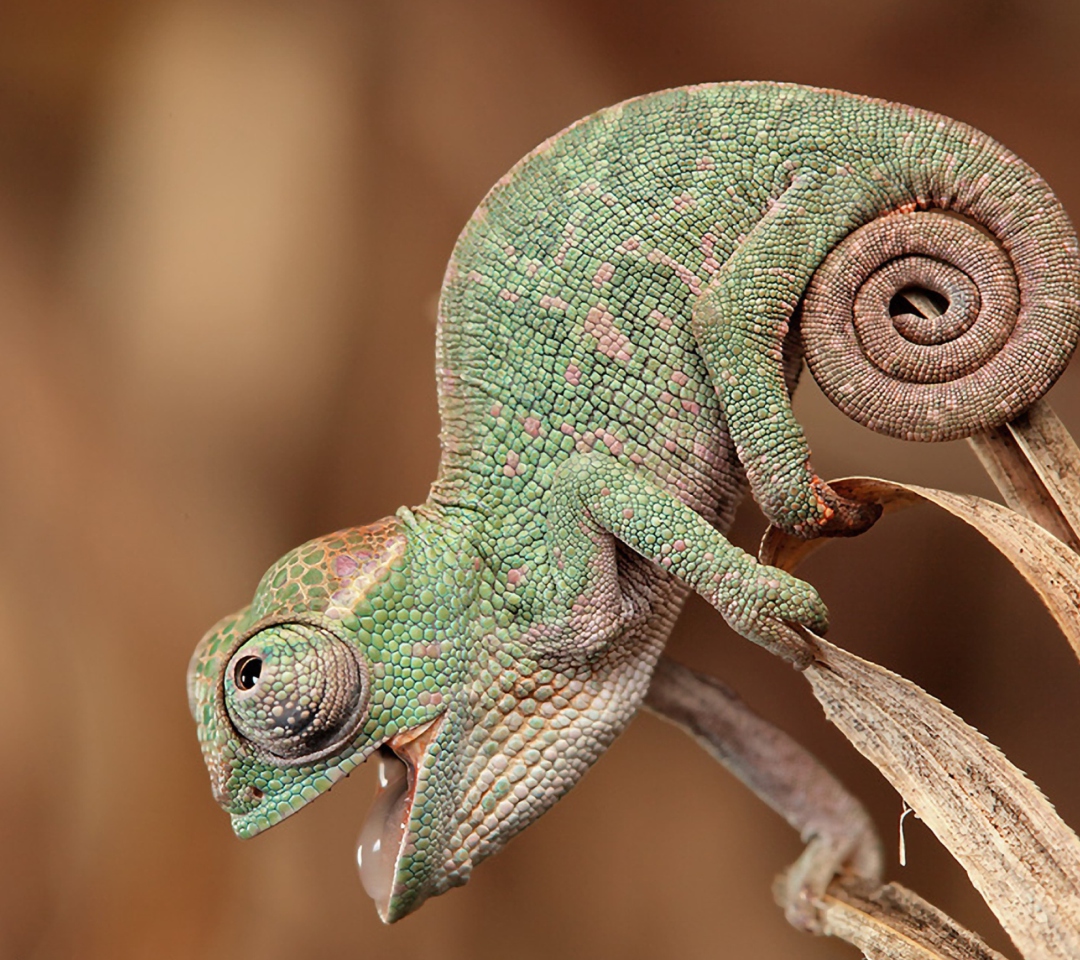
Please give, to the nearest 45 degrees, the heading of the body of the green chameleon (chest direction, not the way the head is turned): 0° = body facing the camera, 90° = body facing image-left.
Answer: approximately 90°
